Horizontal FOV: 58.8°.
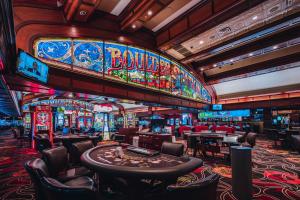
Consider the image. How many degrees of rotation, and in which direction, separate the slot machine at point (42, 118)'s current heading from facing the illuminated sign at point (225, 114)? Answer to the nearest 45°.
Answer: approximately 90° to its left

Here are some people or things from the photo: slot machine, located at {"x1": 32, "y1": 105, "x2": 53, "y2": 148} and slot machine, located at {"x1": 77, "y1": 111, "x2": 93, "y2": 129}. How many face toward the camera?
2

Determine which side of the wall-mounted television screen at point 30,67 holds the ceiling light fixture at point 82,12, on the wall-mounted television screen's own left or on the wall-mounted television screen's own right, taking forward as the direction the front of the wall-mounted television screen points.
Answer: on the wall-mounted television screen's own left

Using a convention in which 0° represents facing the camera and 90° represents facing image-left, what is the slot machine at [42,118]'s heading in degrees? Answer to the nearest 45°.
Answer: approximately 0°

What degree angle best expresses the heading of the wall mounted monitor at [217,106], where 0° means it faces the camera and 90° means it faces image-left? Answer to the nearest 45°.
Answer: approximately 0°

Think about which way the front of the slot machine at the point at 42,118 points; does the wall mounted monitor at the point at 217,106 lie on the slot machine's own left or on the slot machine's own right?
on the slot machine's own left

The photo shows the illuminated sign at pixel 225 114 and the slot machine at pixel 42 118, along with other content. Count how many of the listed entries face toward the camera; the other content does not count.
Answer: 2

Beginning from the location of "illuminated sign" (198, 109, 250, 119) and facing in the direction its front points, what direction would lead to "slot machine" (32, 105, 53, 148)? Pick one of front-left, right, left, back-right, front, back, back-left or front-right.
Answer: front-right
